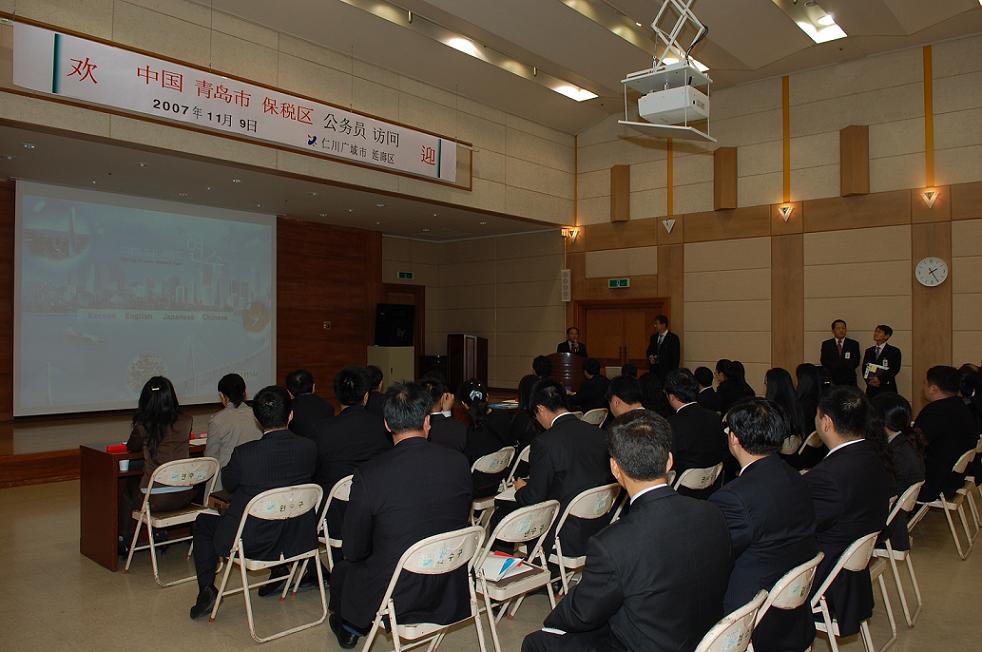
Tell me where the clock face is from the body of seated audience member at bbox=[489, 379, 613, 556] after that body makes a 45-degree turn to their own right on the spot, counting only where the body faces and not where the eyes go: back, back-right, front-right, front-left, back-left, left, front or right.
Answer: front-right

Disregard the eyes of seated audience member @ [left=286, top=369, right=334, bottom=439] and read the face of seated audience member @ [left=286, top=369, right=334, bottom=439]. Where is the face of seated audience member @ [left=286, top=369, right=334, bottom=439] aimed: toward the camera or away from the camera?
away from the camera

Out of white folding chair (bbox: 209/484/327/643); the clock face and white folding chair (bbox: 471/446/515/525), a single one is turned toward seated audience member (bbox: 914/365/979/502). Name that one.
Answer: the clock face

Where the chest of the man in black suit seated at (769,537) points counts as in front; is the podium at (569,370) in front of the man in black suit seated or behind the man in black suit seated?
in front

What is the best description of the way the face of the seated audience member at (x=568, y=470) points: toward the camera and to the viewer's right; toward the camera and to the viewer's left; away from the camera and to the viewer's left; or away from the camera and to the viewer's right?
away from the camera and to the viewer's left

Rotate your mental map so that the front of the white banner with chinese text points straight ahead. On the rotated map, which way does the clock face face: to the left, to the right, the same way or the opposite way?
to the right

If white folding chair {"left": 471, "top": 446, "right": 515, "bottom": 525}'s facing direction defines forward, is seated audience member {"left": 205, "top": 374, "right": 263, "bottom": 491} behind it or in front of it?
in front

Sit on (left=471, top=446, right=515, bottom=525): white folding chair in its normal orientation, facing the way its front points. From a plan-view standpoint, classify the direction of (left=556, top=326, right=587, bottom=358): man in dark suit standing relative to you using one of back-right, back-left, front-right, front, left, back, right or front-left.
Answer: front-right

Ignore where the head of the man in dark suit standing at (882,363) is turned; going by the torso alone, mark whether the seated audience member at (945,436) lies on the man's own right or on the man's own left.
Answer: on the man's own left

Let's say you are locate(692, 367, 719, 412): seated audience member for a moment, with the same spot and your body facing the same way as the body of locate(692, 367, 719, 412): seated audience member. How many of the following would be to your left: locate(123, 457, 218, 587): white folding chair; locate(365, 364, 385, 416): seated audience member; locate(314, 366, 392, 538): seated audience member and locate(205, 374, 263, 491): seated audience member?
4

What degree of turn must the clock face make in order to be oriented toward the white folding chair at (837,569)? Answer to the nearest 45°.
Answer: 0° — it already faces it

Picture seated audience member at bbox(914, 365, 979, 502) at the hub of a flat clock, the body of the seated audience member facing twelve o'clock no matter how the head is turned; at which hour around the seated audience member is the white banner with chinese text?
The white banner with chinese text is roughly at 10 o'clock from the seated audience member.

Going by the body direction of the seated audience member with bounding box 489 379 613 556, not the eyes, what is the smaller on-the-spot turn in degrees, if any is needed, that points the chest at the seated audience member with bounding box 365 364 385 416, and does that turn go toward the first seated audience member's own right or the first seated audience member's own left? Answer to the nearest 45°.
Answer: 0° — they already face them

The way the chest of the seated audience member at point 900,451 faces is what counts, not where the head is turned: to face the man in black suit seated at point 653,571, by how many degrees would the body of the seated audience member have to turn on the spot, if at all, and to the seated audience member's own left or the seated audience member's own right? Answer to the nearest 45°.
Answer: approximately 135° to the seated audience member's own left
